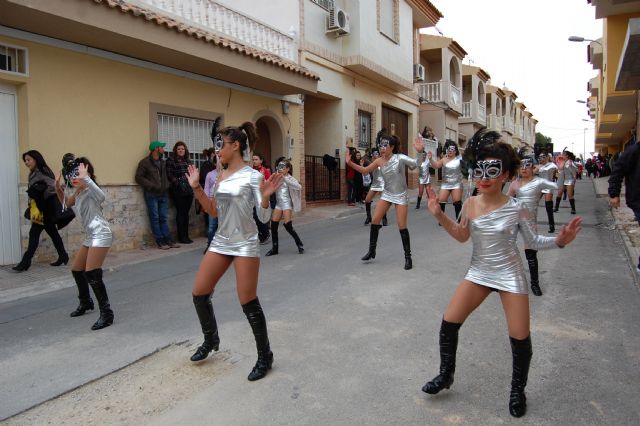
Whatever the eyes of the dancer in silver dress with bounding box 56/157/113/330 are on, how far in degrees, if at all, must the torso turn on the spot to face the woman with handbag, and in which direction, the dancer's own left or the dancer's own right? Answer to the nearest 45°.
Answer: approximately 135° to the dancer's own right

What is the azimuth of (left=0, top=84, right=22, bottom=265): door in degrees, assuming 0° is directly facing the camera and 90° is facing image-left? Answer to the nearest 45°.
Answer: approximately 315°

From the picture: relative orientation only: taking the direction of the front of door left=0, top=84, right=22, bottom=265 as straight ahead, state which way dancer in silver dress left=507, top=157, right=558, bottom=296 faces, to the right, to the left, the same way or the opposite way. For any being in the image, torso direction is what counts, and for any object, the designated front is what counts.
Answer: to the right

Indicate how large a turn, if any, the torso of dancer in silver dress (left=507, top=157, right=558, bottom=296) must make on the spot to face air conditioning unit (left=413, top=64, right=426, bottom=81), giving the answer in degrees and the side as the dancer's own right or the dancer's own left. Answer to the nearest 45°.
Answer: approximately 180°

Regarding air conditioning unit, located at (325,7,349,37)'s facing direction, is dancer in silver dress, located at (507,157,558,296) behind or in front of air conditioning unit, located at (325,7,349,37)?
in front

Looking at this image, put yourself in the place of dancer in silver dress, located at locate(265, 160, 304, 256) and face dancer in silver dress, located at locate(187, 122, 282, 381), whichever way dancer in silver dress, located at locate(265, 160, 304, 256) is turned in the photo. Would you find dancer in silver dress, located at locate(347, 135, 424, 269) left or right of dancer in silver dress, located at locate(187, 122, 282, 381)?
left

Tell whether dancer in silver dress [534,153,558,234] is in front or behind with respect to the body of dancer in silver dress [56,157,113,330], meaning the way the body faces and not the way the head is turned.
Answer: behind

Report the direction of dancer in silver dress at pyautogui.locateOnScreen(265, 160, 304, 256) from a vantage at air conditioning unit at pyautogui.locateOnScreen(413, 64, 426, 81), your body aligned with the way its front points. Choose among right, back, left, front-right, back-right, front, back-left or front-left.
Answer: front-right

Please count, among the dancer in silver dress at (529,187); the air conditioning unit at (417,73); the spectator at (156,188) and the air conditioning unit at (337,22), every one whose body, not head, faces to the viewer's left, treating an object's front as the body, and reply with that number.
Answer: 0

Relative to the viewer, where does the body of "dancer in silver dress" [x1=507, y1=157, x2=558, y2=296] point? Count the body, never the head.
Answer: toward the camera

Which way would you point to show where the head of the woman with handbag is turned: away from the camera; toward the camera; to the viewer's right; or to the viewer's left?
toward the camera

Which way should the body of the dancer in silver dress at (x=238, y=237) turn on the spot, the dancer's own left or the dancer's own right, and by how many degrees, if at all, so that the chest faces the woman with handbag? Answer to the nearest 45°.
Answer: approximately 135° to the dancer's own right

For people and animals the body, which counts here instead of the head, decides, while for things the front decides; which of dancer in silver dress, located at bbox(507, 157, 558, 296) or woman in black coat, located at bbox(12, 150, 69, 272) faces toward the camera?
the dancer in silver dress
